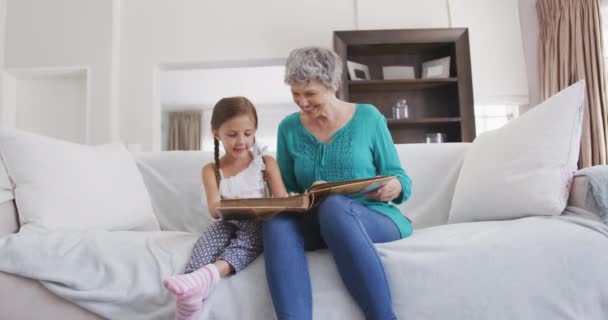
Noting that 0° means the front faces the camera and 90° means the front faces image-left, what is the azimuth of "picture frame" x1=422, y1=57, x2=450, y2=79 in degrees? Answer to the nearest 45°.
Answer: approximately 45°

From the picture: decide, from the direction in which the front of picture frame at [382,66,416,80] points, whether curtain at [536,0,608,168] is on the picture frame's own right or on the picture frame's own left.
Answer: on the picture frame's own left

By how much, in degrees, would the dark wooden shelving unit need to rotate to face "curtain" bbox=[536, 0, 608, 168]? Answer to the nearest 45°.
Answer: approximately 90° to its left

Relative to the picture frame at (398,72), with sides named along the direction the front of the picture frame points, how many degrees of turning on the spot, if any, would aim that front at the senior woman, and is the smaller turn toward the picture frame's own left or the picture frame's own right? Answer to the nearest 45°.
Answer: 0° — it already faces them

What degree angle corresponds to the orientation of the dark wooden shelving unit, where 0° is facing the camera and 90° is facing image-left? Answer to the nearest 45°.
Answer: approximately 0°

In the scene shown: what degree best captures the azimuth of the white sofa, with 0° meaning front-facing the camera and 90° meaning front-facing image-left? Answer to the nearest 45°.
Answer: approximately 0°
